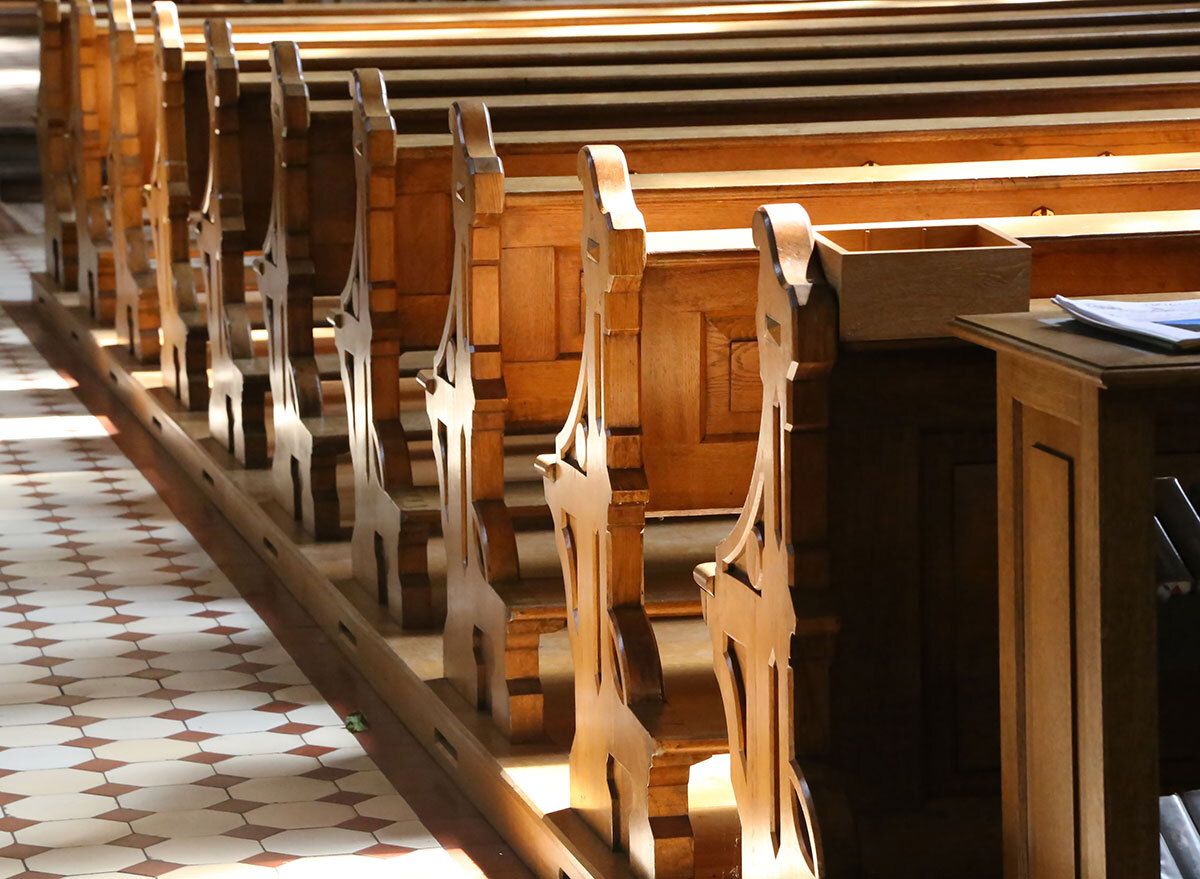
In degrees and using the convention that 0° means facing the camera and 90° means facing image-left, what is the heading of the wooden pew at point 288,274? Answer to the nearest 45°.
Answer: approximately 135°

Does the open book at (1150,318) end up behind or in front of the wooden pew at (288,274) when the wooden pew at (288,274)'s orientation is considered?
behind

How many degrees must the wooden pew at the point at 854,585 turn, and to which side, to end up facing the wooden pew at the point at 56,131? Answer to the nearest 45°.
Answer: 0° — it already faces it

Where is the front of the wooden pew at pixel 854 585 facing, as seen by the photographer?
facing away from the viewer and to the left of the viewer
